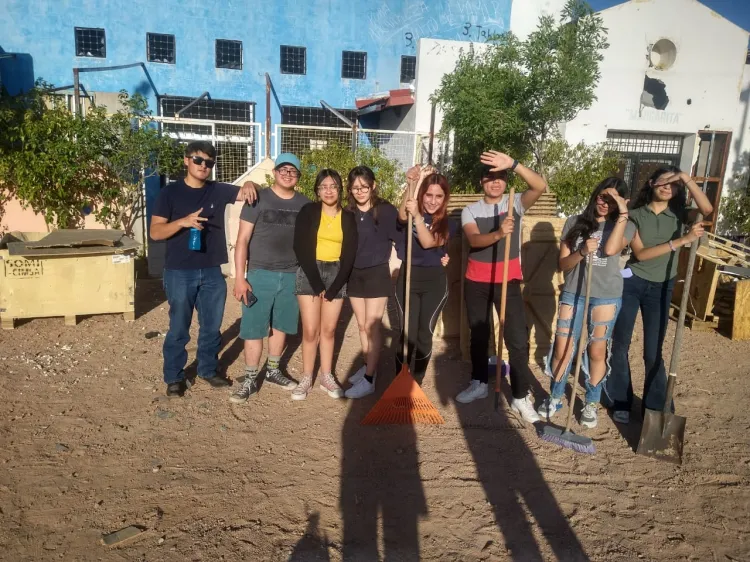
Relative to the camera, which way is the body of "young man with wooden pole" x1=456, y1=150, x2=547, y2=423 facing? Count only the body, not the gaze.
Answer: toward the camera

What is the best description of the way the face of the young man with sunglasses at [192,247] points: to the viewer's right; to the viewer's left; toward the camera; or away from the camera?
toward the camera

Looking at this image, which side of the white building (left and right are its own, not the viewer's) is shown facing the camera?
front

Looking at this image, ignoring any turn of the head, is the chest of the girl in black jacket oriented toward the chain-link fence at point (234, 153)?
no

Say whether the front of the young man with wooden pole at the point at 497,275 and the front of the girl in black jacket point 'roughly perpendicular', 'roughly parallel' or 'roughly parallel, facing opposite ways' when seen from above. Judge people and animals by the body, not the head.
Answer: roughly parallel

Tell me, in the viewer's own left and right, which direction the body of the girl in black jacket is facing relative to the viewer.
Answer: facing the viewer

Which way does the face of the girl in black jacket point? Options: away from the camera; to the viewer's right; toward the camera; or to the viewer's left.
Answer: toward the camera

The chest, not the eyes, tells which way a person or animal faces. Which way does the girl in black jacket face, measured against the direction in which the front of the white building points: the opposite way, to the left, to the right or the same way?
the same way

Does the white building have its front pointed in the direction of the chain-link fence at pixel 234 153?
no

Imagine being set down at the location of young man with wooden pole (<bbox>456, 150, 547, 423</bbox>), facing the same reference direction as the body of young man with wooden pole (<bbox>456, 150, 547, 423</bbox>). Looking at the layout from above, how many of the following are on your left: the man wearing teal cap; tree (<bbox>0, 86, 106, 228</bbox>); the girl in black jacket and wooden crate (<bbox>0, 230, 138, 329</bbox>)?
0

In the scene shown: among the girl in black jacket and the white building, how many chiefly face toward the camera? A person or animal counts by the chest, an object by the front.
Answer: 2

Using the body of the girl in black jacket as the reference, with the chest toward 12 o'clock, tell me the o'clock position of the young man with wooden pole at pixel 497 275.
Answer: The young man with wooden pole is roughly at 9 o'clock from the girl in black jacket.

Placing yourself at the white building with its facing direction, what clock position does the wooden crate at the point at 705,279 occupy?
The wooden crate is roughly at 12 o'clock from the white building.

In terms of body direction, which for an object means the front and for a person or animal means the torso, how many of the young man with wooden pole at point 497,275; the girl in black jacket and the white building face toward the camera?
3

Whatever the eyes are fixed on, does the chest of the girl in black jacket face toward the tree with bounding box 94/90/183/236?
no

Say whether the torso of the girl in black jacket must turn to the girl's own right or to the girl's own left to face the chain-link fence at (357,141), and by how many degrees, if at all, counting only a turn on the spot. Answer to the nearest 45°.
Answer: approximately 180°

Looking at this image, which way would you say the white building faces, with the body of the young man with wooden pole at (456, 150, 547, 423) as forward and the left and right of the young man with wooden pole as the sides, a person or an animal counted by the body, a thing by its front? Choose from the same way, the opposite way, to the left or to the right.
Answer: the same way

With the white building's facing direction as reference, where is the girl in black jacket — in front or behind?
in front

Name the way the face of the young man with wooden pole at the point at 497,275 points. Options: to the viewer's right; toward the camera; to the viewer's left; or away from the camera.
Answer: toward the camera
